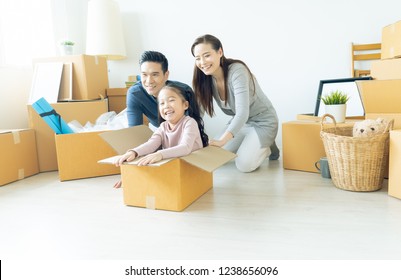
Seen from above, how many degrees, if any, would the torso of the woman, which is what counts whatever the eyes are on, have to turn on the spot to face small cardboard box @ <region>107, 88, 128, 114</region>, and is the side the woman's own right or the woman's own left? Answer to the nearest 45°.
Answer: approximately 90° to the woman's own right

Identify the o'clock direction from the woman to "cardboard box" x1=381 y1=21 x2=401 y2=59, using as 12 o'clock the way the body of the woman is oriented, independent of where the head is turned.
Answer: The cardboard box is roughly at 7 o'clock from the woman.

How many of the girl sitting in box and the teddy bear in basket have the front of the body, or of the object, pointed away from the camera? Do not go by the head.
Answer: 0

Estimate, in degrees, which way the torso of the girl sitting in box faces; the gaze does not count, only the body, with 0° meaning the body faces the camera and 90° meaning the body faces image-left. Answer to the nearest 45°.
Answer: approximately 45°

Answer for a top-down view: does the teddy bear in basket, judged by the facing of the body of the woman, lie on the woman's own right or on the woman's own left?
on the woman's own left

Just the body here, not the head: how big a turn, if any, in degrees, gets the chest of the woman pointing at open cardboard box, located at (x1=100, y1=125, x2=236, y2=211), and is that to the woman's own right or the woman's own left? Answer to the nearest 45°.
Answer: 0° — they already face it

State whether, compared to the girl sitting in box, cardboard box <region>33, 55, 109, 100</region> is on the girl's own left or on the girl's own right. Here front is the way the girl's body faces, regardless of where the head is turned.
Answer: on the girl's own right

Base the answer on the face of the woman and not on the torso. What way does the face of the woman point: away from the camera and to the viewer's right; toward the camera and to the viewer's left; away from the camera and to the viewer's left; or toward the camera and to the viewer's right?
toward the camera and to the viewer's left

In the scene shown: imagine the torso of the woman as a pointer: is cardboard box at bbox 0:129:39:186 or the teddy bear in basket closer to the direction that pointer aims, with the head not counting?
the cardboard box

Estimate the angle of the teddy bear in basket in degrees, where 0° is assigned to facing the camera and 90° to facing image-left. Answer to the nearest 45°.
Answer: approximately 45°
